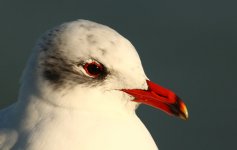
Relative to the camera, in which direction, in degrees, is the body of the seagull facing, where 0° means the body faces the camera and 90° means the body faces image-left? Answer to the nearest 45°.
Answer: approximately 270°
